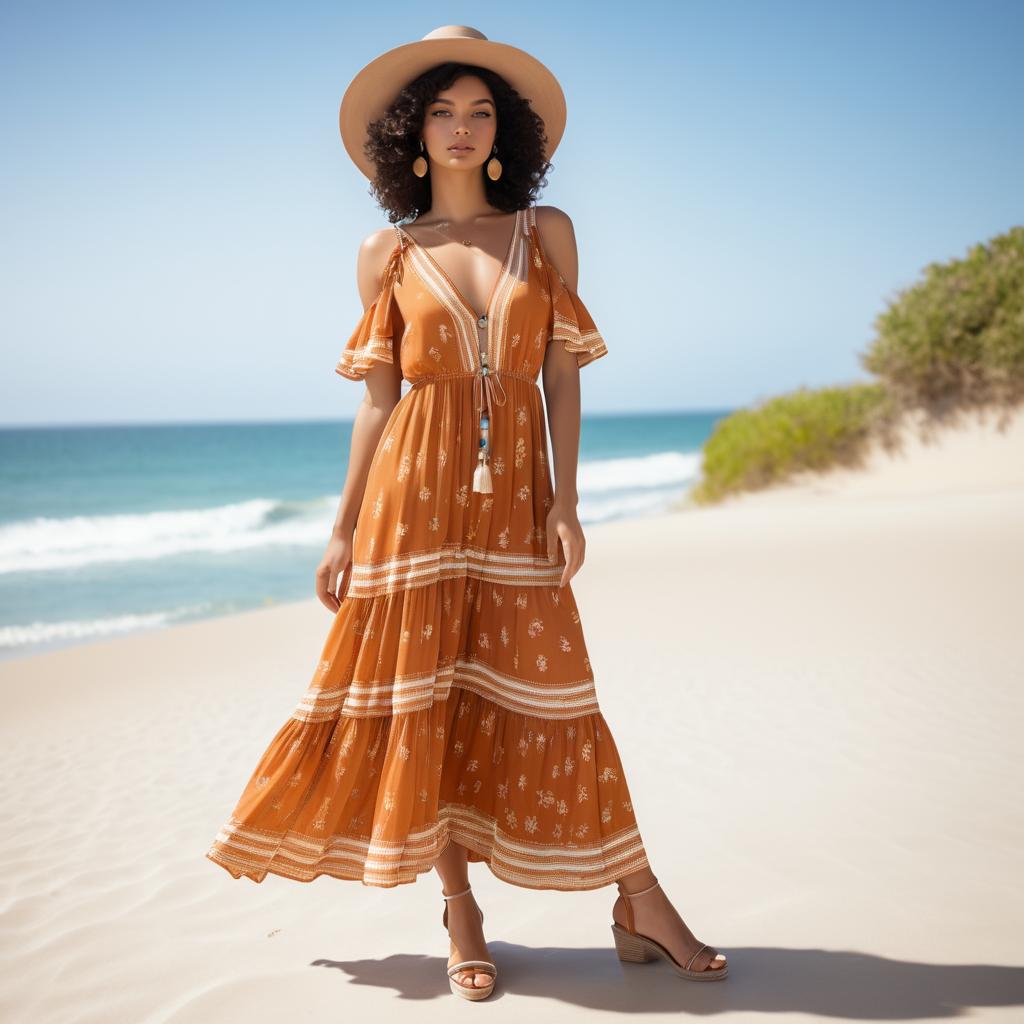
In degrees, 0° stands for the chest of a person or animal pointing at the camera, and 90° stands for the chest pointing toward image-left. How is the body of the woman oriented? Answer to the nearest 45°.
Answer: approximately 0°

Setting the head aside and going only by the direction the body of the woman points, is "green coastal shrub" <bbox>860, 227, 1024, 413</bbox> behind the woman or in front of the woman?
behind

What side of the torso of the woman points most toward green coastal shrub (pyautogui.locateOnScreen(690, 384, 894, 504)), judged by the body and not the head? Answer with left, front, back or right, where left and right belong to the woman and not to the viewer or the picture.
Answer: back
